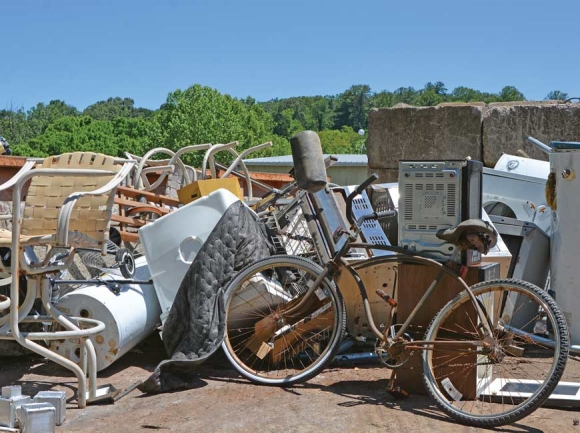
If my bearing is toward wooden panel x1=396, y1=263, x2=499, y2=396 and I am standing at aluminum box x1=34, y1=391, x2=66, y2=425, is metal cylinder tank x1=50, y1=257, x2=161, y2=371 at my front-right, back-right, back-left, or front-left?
front-left

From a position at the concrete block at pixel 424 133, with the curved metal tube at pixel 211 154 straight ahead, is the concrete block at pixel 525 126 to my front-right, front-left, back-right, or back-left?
back-left

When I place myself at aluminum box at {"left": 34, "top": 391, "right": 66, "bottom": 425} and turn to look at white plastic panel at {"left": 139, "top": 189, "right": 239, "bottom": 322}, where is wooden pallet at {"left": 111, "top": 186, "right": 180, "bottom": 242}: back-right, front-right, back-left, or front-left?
front-left

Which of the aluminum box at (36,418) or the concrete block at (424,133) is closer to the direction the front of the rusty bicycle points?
the aluminum box

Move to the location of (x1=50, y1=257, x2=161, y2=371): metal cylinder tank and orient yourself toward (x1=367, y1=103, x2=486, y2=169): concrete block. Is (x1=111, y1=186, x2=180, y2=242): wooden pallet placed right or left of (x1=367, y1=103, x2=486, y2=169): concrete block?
left
